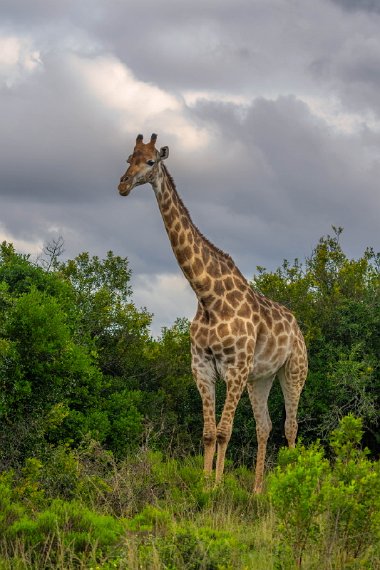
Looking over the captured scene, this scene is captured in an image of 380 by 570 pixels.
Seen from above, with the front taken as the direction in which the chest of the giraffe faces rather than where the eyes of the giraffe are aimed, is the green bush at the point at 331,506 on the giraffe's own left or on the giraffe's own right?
on the giraffe's own left

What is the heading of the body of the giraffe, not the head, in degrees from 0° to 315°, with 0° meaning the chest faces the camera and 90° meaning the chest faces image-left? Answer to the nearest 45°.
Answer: approximately 45°
